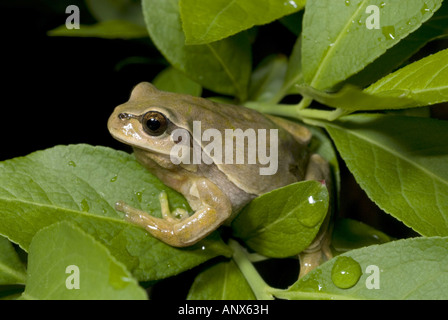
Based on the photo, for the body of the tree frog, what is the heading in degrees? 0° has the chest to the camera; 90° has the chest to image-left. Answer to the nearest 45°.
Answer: approximately 90°

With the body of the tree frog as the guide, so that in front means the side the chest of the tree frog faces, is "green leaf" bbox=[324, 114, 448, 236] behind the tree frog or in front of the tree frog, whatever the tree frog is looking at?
behind

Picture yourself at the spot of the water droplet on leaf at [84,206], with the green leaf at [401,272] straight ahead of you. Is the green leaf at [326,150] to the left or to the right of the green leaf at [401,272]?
left

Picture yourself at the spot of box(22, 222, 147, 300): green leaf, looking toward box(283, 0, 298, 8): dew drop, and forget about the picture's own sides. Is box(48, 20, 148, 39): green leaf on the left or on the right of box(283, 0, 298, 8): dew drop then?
left
